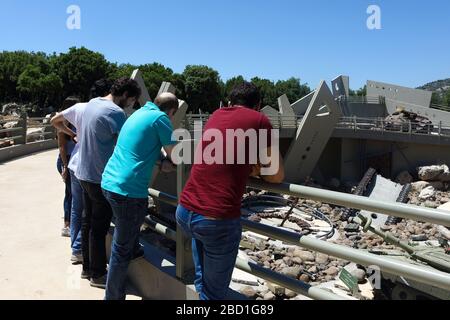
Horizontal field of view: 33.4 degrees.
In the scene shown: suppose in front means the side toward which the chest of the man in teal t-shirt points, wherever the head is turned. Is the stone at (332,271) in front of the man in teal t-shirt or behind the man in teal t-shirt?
in front

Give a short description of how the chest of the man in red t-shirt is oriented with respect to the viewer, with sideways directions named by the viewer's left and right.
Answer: facing away from the viewer and to the right of the viewer

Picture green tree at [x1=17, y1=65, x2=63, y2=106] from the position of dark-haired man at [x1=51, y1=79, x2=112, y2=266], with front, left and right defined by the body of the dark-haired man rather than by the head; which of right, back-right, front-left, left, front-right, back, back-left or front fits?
front-left

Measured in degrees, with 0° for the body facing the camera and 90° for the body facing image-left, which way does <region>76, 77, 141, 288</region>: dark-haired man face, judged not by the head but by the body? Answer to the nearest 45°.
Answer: approximately 225°

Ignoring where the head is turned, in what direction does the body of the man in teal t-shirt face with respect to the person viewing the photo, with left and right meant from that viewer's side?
facing away from the viewer and to the right of the viewer

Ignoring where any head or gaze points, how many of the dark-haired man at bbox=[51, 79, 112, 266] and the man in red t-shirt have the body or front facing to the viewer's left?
0

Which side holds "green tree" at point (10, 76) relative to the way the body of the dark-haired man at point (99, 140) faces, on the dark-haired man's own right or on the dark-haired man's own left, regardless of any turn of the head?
on the dark-haired man's own left

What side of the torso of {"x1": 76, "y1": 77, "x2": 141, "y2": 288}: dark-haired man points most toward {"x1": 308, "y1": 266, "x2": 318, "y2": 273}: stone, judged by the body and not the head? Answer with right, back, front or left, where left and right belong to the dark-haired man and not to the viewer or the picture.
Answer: front

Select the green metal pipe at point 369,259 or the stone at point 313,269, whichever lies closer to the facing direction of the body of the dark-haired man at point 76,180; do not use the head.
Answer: the stone

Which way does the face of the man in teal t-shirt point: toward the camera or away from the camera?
away from the camera
